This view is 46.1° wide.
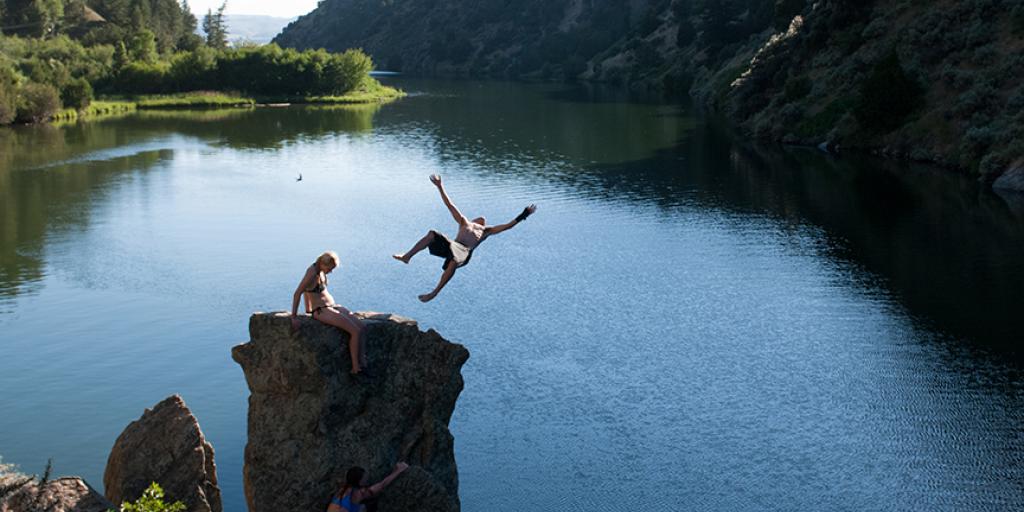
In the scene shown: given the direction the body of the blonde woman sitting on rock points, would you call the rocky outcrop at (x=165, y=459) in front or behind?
behind

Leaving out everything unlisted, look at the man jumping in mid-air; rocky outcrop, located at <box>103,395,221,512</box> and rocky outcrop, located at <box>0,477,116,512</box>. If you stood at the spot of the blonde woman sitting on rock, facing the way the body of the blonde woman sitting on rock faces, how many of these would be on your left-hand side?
1

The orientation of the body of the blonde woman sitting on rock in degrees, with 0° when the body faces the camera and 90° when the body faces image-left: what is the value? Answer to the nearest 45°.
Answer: approximately 315°

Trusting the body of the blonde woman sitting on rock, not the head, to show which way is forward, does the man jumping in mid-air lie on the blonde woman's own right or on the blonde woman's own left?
on the blonde woman's own left

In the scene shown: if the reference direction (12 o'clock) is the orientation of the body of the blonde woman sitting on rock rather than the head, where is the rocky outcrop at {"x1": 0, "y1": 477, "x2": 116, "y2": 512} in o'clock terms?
The rocky outcrop is roughly at 4 o'clock from the blonde woman sitting on rock.
